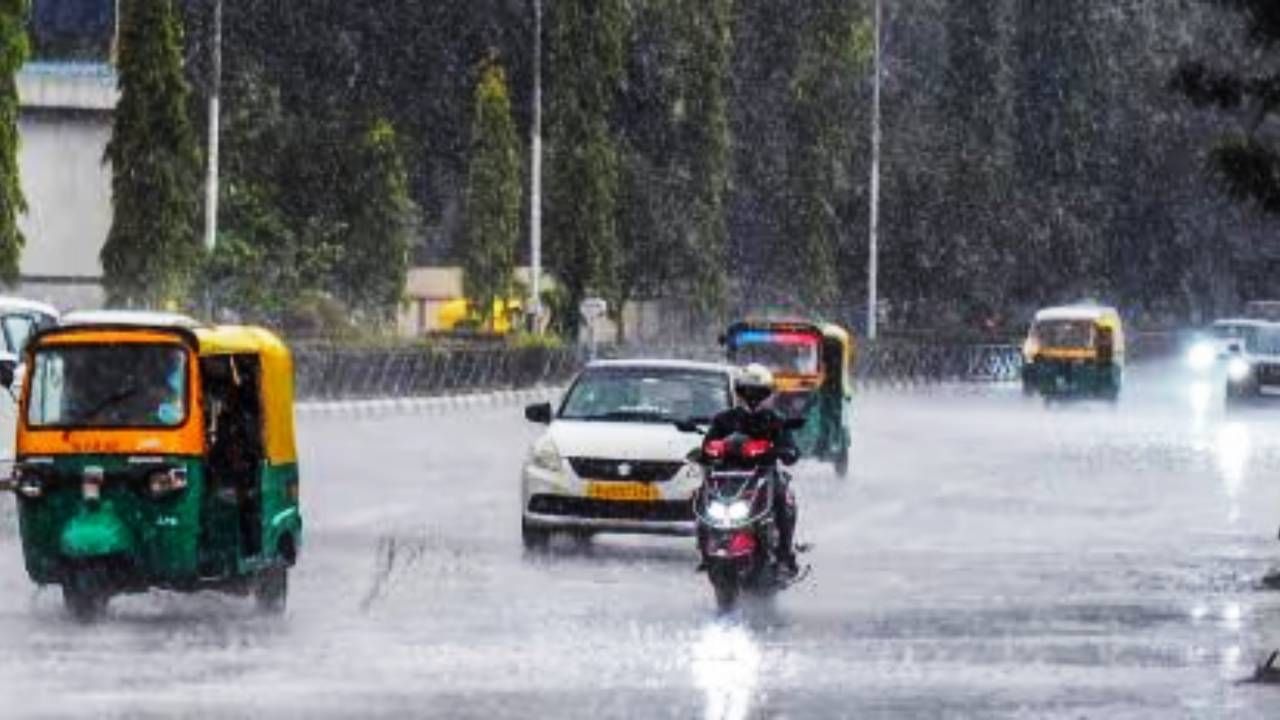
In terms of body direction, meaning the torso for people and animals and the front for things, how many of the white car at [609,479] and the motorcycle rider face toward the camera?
2

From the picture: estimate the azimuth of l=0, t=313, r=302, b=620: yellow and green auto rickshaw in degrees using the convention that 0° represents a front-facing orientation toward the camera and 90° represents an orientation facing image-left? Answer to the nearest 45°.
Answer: approximately 45°

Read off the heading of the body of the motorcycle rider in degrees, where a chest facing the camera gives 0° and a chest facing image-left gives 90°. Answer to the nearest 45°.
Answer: approximately 0°

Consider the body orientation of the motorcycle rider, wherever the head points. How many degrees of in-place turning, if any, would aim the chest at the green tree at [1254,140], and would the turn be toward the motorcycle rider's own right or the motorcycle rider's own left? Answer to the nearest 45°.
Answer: approximately 90° to the motorcycle rider's own left

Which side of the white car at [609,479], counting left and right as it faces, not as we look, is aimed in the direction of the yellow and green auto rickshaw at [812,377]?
back

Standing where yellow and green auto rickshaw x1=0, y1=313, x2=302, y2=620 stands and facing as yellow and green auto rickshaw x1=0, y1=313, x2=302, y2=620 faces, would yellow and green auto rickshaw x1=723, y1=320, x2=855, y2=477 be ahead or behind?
behind

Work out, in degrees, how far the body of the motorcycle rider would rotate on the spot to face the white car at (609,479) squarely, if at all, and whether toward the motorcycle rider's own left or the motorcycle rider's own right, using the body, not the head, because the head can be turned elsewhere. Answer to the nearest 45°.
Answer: approximately 180°

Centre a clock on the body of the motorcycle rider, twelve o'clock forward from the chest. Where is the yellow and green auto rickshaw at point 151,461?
The yellow and green auto rickshaw is roughly at 2 o'clock from the motorcycle rider.
